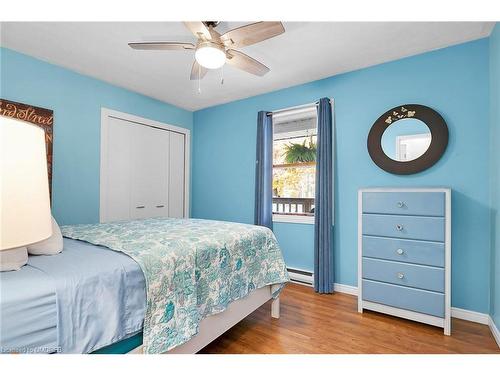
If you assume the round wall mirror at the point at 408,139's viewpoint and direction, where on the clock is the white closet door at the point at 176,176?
The white closet door is roughly at 3 o'clock from the round wall mirror.

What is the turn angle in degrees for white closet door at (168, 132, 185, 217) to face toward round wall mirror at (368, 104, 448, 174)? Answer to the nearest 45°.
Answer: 0° — it already faces it

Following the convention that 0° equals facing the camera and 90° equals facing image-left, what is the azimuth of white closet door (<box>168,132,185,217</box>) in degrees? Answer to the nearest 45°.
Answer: approximately 315°

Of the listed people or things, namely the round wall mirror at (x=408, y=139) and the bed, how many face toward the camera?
1

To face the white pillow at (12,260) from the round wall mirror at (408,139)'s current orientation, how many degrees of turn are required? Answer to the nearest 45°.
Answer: approximately 45° to its right

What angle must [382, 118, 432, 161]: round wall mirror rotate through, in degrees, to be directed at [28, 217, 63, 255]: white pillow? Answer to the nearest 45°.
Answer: approximately 45° to its right

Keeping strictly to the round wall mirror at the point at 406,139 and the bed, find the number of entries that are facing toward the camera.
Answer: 1

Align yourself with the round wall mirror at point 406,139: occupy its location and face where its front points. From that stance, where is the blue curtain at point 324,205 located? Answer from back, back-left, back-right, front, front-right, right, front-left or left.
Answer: right

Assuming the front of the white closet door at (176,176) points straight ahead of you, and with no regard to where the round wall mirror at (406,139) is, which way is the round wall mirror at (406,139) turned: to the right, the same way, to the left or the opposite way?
to the right

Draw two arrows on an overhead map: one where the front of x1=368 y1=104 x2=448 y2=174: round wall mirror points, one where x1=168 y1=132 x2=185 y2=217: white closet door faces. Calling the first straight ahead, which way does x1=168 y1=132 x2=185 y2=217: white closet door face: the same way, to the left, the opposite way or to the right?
to the left
